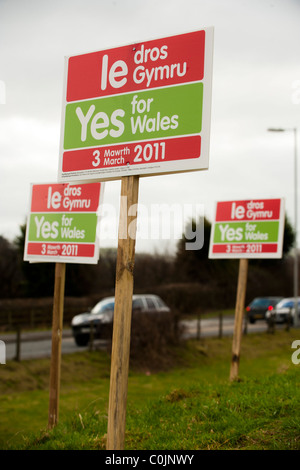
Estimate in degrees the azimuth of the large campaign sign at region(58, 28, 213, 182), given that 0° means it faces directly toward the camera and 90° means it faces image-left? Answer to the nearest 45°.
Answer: approximately 45°

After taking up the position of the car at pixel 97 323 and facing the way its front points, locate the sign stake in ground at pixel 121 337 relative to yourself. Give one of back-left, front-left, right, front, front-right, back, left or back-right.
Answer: front-left

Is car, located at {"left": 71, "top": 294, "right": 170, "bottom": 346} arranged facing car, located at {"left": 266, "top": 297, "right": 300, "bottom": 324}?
no

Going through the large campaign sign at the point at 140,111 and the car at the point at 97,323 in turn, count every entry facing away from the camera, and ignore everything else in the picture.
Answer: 0

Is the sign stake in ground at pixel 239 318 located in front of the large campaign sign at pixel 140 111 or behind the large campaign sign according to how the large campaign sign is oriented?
behind

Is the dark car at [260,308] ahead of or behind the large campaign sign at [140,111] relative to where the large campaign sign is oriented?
behind

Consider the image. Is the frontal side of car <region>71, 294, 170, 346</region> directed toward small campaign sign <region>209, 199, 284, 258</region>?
no

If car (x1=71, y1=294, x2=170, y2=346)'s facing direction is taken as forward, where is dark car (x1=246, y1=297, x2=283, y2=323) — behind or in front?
behind

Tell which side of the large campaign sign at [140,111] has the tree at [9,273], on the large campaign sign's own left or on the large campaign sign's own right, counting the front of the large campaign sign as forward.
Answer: on the large campaign sign's own right

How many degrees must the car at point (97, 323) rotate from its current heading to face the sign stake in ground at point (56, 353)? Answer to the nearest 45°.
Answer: approximately 45° to its left
